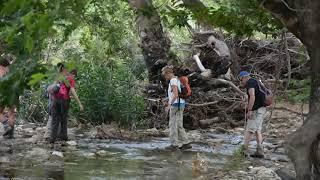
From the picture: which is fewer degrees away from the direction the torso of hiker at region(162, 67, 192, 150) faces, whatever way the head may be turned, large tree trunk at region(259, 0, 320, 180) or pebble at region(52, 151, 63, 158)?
the pebble

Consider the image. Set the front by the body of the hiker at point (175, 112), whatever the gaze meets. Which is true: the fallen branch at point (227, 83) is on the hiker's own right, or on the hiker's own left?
on the hiker's own right

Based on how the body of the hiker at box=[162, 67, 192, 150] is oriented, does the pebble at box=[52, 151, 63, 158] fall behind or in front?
in front

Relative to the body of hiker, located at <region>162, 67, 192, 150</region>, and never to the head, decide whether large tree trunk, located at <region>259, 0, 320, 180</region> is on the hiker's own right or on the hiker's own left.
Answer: on the hiker's own left

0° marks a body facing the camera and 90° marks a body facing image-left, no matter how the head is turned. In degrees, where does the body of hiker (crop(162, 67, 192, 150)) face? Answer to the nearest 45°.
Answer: approximately 90°

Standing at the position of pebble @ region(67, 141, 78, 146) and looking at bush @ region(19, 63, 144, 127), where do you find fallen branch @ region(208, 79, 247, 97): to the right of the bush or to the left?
right

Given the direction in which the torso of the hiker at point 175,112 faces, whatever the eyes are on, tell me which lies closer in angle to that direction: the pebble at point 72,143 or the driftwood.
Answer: the pebble

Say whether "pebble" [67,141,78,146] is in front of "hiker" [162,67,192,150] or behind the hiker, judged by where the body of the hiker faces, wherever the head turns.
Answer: in front
